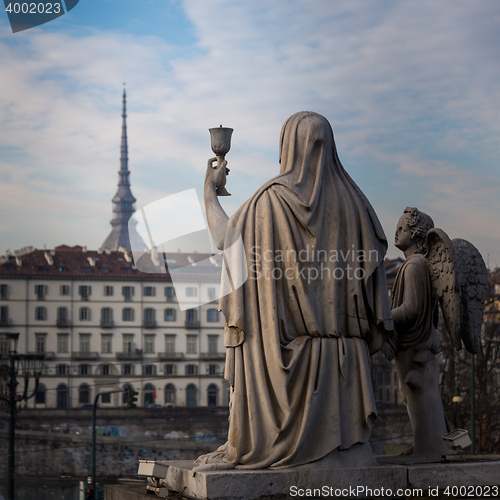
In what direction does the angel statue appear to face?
to the viewer's left

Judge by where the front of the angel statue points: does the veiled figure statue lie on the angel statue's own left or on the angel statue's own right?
on the angel statue's own left
